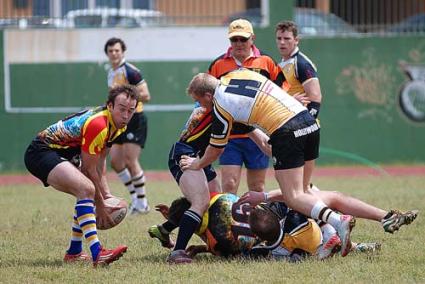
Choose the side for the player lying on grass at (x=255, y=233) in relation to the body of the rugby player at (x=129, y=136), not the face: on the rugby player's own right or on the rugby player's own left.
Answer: on the rugby player's own left

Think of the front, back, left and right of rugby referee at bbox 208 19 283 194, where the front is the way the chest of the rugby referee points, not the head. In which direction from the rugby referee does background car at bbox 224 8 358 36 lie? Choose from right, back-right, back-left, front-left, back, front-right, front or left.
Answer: back

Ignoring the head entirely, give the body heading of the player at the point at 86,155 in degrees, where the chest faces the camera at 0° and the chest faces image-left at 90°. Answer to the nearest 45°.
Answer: approximately 270°

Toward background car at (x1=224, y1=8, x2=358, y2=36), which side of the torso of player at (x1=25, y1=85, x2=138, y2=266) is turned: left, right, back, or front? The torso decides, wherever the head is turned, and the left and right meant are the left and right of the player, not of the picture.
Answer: left

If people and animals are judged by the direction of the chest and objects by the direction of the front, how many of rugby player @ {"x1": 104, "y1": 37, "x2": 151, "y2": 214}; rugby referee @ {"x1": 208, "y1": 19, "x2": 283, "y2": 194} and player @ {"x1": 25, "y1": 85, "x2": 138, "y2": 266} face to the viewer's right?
1

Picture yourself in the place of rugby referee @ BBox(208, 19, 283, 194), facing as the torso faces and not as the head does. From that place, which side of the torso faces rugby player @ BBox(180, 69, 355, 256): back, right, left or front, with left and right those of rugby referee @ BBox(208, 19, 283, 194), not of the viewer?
front

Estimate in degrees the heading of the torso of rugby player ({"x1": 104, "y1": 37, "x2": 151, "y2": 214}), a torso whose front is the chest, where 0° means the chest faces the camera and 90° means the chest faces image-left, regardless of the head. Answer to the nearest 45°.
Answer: approximately 45°
